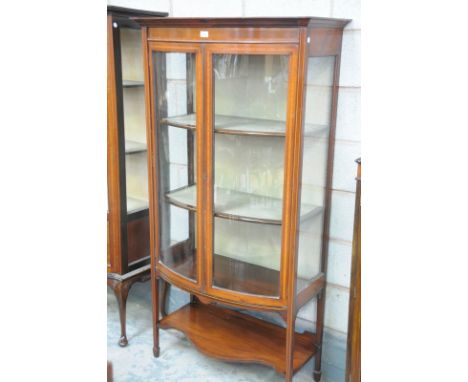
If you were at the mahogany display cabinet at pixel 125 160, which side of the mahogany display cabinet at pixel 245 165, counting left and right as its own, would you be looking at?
right

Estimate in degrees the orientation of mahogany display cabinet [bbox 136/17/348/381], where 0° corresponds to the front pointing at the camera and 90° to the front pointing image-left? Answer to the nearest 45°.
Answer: approximately 45°
